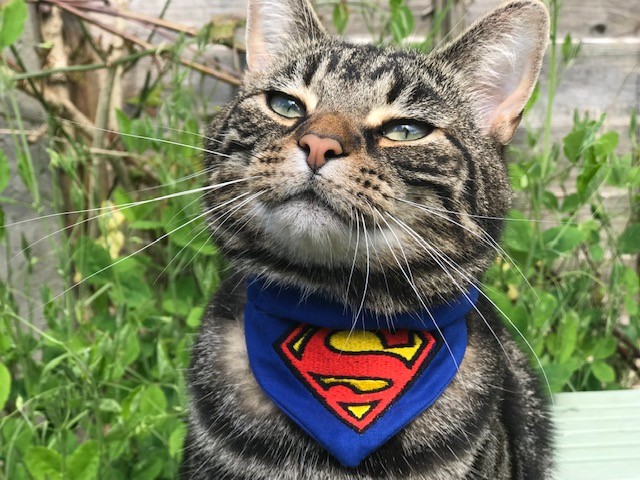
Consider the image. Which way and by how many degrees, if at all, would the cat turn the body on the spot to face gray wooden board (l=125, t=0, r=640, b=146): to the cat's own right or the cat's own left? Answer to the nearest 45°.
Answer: approximately 135° to the cat's own left

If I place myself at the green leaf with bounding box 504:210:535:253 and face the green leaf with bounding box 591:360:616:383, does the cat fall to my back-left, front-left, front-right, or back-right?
back-right

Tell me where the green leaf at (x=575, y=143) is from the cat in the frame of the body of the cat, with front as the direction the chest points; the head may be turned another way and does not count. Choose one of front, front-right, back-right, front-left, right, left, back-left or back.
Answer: back-left

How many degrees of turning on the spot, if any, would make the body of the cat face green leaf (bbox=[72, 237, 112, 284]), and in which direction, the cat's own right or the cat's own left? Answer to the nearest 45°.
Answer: approximately 135° to the cat's own right

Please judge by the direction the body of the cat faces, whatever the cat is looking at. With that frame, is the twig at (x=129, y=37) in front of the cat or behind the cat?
behind

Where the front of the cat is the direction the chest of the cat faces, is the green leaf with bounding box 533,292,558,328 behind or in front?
behind

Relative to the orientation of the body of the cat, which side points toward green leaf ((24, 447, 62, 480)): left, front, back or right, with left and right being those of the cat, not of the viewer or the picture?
right

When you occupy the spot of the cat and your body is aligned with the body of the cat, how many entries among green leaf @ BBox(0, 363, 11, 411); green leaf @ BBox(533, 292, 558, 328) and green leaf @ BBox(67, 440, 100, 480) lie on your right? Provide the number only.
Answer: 2

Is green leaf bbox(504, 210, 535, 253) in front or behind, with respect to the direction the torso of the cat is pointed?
behind

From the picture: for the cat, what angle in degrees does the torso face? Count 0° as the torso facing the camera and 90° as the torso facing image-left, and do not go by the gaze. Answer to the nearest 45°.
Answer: approximately 0°

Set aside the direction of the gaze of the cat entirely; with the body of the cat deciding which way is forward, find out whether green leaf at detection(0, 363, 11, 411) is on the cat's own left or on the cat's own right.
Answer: on the cat's own right

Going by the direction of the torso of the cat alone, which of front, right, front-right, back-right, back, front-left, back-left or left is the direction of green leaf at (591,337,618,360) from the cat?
back-left

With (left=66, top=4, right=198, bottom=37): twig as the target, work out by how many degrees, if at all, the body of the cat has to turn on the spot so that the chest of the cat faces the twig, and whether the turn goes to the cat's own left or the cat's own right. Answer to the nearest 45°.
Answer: approximately 135° to the cat's own right
